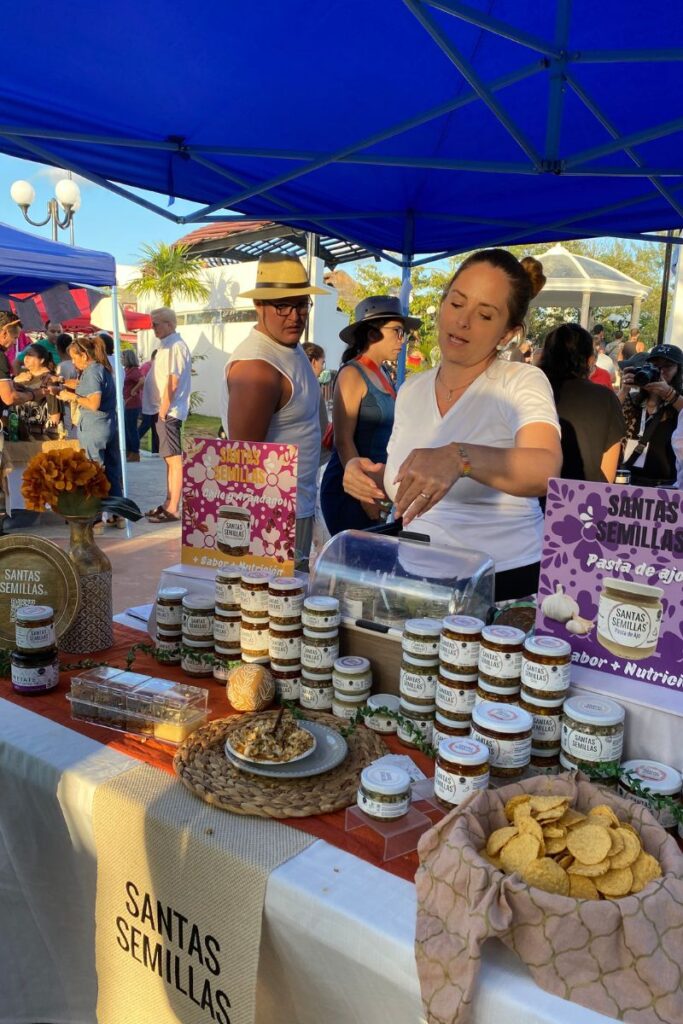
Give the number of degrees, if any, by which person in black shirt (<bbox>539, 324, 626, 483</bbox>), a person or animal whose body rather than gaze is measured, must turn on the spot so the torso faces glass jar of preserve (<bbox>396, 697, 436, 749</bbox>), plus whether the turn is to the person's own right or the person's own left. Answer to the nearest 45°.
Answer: approximately 180°

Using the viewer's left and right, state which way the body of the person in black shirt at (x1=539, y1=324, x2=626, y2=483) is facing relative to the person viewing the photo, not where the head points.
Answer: facing away from the viewer

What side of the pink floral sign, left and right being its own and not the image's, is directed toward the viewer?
front

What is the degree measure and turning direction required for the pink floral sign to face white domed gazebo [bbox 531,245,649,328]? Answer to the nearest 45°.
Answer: approximately 135° to its left

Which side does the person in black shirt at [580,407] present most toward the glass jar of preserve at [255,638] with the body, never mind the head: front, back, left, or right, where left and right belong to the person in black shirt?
back

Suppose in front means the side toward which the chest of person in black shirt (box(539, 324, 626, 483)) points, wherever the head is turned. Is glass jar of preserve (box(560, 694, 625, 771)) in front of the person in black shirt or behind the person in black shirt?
behind

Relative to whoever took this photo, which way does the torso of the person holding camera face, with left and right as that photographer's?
facing the viewer and to the left of the viewer

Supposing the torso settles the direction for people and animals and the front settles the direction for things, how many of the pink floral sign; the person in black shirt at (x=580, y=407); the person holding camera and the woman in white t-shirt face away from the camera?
1

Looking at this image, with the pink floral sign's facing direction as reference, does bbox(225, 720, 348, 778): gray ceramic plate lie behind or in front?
in front

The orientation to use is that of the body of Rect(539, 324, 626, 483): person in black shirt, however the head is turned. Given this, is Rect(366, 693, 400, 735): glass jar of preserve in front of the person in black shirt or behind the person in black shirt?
behind

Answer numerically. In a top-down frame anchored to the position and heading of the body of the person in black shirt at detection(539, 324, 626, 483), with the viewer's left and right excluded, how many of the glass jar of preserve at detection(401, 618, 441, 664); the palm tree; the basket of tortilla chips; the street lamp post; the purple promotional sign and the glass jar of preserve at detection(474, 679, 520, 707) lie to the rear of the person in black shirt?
4

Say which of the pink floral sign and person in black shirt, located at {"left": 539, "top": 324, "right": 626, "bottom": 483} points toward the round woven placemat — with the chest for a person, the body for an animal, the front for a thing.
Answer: the pink floral sign

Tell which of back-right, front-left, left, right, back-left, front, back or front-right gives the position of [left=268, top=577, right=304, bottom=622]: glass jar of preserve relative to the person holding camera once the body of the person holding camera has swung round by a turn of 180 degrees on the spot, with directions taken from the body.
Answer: back-right

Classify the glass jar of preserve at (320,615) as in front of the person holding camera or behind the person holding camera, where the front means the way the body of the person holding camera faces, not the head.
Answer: in front

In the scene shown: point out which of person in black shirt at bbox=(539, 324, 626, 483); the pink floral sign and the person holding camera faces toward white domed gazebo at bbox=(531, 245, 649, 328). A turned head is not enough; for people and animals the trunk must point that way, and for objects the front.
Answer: the person in black shirt

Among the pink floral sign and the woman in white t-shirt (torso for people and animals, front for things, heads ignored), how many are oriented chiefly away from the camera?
0

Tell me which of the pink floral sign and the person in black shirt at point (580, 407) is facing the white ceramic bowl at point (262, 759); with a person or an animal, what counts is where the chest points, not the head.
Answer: the pink floral sign

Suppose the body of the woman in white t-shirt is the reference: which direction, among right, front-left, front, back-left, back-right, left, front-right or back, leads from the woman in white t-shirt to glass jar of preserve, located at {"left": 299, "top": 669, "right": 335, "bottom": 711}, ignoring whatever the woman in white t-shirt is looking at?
front

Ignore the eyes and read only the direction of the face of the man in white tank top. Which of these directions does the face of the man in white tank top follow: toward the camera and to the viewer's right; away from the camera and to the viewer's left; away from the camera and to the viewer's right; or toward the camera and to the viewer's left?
toward the camera and to the viewer's right

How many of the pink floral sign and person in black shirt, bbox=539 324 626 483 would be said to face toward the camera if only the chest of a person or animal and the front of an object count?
1
